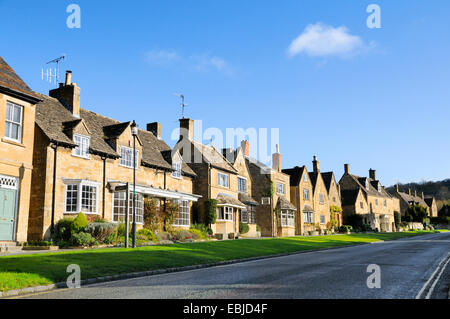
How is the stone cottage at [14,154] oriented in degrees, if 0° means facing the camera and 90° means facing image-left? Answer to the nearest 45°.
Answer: approximately 315°

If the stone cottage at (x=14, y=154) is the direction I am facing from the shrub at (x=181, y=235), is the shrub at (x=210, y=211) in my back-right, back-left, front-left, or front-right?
back-right

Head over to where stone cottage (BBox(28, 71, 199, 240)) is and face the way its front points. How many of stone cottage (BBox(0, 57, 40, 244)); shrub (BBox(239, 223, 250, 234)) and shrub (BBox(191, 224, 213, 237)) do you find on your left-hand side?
2

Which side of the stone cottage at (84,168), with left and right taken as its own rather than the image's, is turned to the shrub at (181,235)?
left

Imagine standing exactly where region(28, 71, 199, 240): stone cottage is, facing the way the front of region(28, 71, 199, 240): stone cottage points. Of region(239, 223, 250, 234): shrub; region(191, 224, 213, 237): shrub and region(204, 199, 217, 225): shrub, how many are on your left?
3

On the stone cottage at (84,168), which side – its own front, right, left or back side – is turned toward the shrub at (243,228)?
left

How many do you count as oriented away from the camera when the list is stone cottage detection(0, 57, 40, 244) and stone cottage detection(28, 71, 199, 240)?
0

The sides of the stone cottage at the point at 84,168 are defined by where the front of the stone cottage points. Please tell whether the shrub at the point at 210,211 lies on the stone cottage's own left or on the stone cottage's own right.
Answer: on the stone cottage's own left

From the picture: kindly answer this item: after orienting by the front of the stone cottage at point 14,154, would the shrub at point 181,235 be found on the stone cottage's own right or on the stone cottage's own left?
on the stone cottage's own left

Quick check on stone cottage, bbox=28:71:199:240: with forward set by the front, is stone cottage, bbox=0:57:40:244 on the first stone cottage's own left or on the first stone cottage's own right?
on the first stone cottage's own right

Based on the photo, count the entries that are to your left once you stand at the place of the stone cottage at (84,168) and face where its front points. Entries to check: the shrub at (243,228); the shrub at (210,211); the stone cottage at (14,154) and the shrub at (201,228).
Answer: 3

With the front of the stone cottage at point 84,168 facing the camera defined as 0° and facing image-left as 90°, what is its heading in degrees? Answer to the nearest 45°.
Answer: approximately 315°
